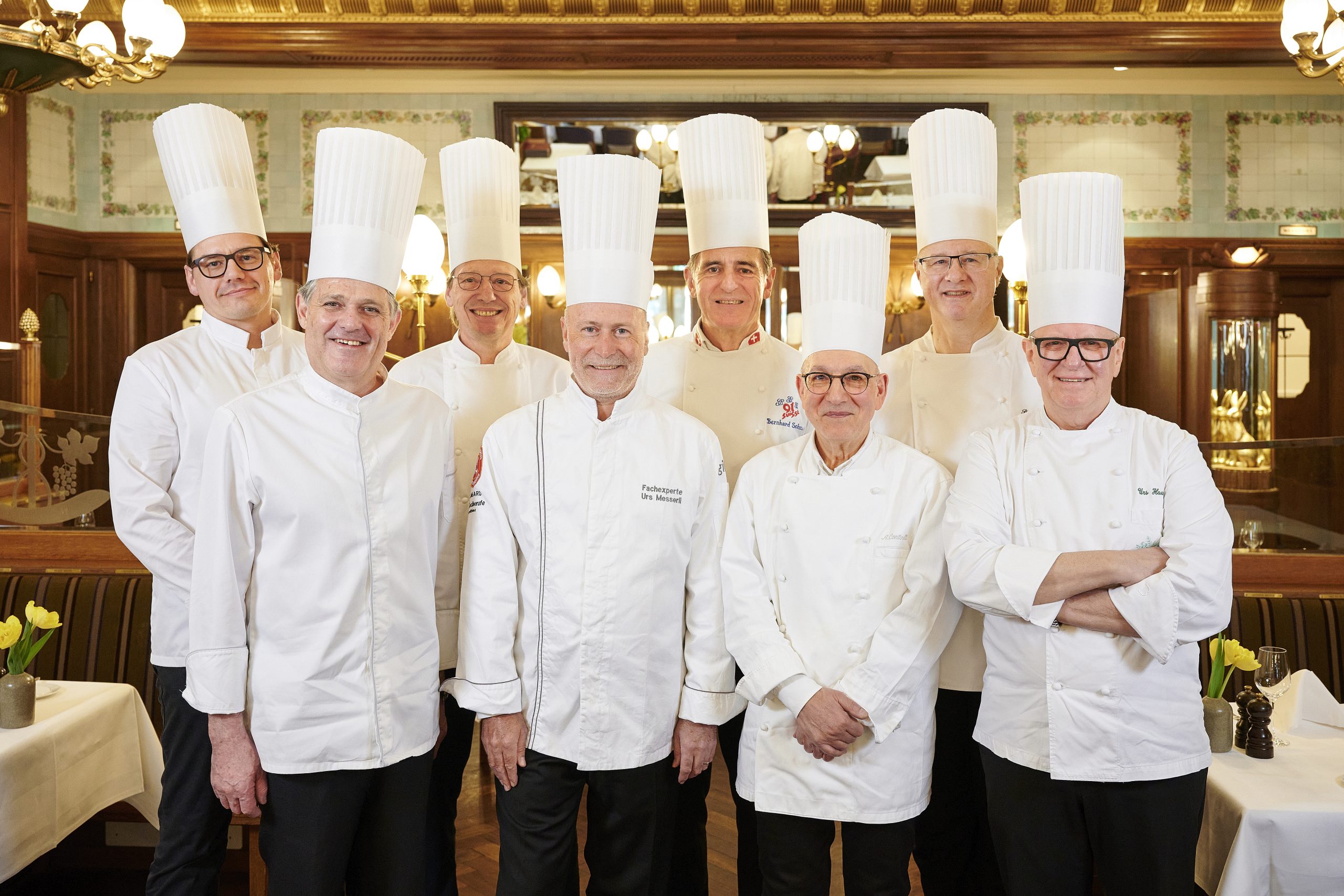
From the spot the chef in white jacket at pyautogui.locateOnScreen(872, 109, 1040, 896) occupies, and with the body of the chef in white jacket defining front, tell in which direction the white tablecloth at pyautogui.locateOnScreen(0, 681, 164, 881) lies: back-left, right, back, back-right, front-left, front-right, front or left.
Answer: right

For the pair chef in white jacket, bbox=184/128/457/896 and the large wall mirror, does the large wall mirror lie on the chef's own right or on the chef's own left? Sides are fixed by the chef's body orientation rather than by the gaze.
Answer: on the chef's own left

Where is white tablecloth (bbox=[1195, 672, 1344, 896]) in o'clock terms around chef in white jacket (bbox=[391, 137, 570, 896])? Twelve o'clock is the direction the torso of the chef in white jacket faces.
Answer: The white tablecloth is roughly at 10 o'clock from the chef in white jacket.

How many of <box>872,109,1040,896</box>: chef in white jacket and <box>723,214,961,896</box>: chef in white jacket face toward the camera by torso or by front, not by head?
2

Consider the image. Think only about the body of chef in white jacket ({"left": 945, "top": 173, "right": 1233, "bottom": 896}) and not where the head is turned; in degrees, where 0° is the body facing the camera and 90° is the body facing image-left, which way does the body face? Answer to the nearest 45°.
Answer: approximately 0°

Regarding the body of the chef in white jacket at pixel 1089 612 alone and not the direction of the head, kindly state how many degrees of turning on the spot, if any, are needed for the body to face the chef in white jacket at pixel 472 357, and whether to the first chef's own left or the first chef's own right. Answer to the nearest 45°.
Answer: approximately 90° to the first chef's own right

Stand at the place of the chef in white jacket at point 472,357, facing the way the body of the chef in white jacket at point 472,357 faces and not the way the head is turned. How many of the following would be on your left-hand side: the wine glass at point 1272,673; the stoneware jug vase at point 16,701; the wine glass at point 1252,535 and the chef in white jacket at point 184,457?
2
